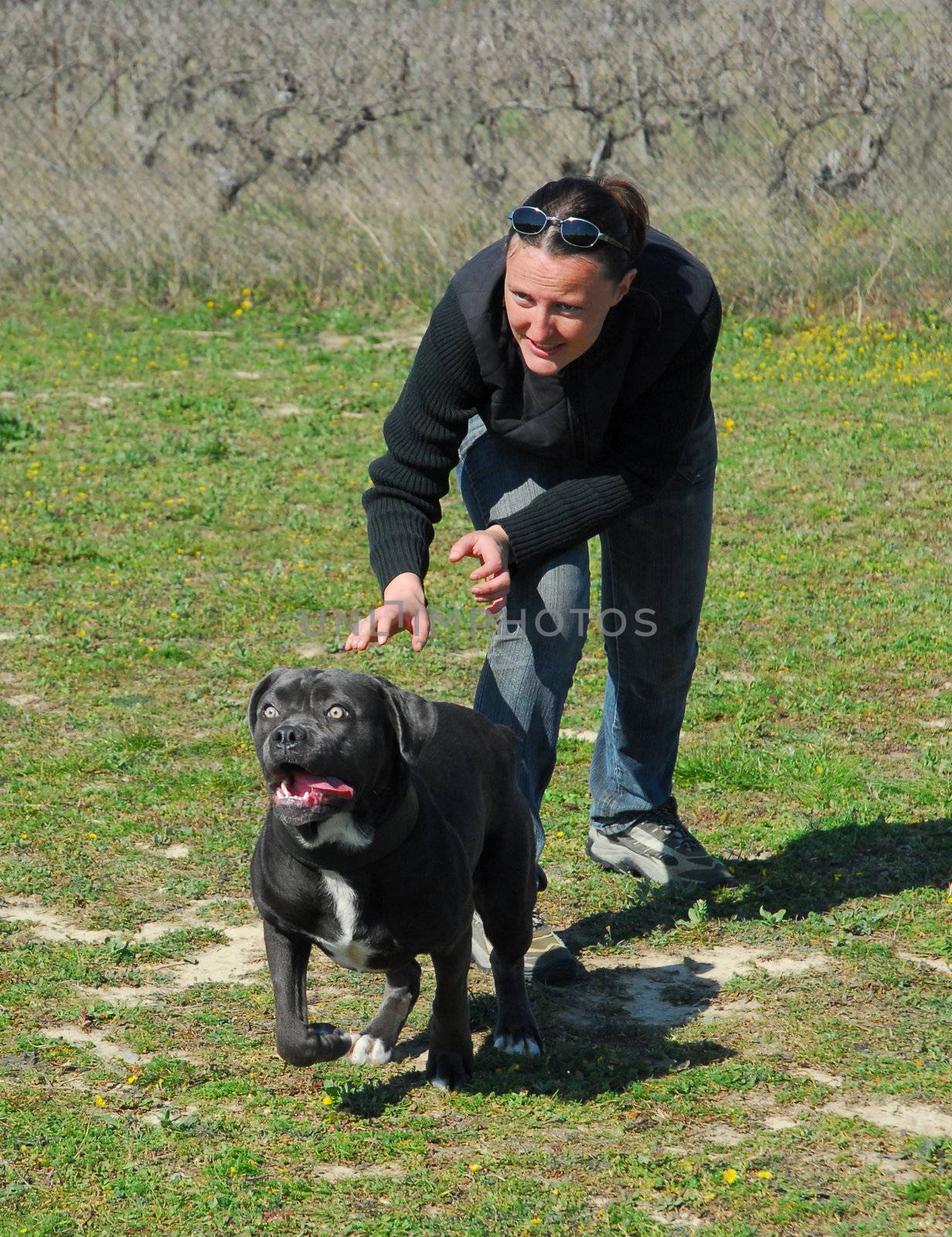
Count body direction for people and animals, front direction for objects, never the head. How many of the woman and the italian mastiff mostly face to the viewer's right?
0

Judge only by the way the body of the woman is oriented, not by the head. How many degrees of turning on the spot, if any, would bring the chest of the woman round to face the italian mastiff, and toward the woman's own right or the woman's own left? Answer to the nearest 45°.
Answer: approximately 45° to the woman's own left

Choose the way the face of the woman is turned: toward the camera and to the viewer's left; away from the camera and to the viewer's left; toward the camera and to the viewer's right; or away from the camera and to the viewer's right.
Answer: toward the camera and to the viewer's left

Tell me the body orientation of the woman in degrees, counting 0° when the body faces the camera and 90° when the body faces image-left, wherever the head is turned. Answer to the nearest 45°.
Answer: approximately 45°
